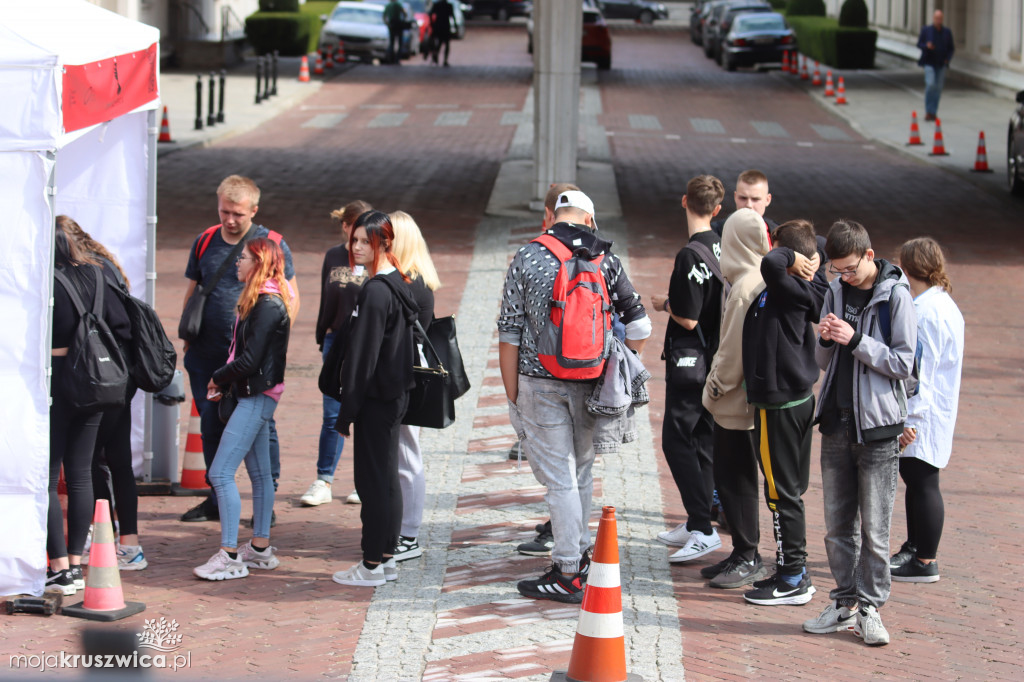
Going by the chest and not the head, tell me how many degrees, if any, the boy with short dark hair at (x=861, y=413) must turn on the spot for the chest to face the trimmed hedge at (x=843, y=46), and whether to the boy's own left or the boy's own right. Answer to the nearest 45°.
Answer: approximately 135° to the boy's own right

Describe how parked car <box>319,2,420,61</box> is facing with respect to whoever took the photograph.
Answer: facing the viewer and to the left of the viewer

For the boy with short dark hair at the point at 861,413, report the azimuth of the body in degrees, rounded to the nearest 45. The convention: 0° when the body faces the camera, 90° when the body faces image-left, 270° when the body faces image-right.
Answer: approximately 45°

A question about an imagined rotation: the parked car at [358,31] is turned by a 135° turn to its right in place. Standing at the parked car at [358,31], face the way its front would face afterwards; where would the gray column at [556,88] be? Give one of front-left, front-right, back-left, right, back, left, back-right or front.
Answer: back

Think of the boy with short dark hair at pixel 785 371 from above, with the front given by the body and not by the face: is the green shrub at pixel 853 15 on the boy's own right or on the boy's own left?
on the boy's own right

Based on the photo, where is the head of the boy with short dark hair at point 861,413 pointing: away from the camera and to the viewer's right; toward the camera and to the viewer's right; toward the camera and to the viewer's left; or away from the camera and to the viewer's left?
toward the camera and to the viewer's left

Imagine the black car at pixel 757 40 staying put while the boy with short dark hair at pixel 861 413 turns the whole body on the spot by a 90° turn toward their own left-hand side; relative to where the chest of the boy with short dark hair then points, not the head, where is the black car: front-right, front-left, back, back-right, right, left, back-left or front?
back-left

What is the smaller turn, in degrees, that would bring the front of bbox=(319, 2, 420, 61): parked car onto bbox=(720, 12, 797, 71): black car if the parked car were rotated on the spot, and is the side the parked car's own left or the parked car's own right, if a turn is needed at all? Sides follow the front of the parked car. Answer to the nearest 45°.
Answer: approximately 135° to the parked car's own left

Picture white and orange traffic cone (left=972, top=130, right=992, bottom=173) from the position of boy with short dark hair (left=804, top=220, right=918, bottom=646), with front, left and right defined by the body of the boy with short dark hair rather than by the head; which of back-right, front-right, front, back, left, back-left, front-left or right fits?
back-right

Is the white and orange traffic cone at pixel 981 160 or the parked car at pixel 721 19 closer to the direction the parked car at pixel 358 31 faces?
the white and orange traffic cone

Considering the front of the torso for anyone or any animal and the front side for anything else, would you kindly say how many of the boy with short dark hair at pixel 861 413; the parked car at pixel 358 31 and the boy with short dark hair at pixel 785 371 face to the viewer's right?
0
